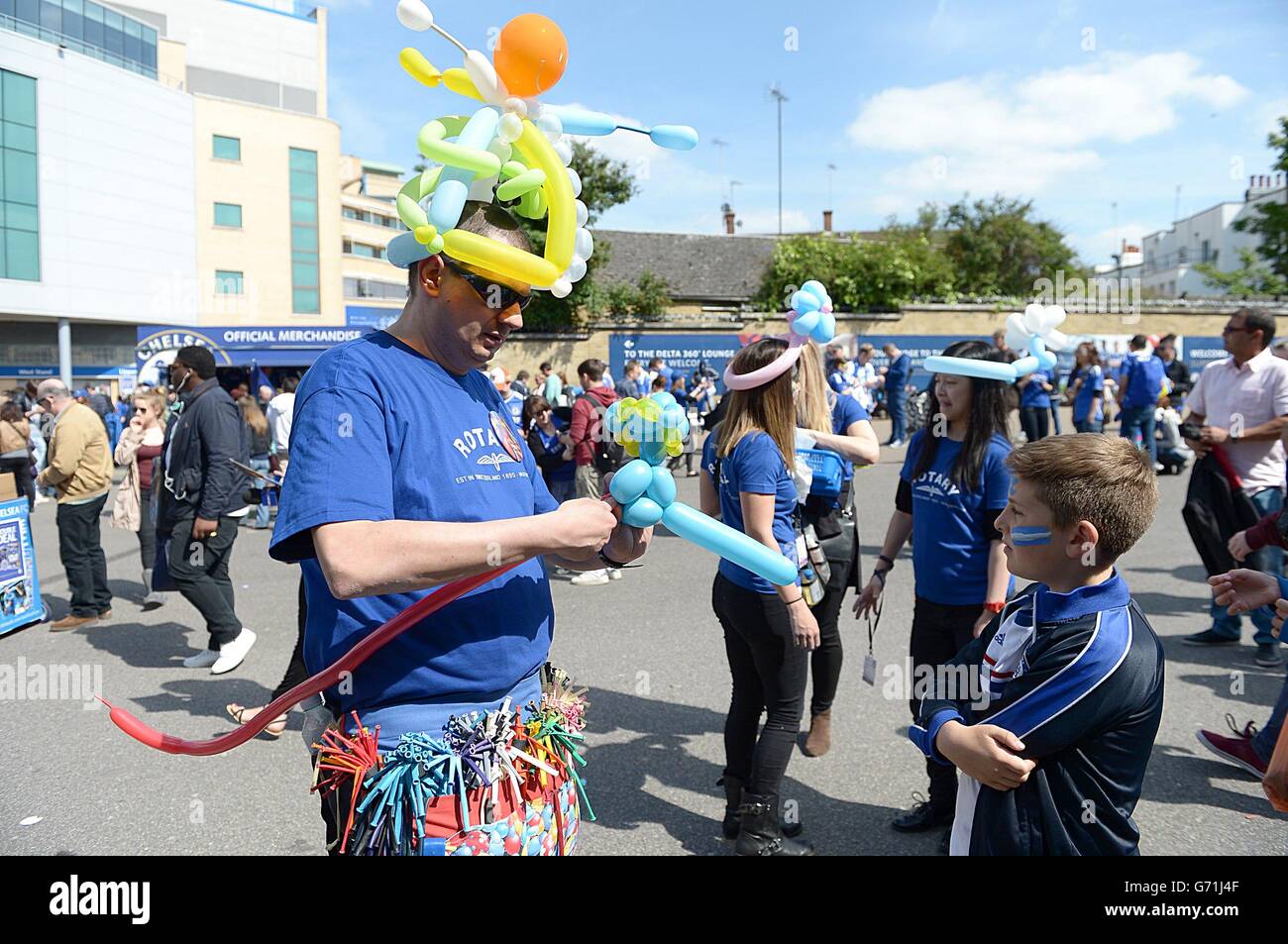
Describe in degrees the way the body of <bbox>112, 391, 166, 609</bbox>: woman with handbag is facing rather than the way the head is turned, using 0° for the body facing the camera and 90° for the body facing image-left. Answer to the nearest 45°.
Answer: approximately 45°

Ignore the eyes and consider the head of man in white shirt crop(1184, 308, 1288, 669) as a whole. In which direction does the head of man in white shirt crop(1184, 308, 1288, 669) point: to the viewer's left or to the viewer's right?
to the viewer's left

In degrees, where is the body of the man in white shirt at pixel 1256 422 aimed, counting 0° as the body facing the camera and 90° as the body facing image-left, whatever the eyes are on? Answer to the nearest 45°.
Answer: approximately 45°

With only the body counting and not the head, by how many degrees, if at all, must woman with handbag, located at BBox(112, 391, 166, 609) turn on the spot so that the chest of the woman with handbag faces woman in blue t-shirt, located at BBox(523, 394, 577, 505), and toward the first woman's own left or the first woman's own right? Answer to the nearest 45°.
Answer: approximately 135° to the first woman's own left

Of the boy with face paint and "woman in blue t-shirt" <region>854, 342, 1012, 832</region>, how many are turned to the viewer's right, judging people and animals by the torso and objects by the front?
0

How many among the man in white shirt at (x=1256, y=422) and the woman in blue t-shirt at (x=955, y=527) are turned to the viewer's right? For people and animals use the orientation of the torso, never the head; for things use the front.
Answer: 0

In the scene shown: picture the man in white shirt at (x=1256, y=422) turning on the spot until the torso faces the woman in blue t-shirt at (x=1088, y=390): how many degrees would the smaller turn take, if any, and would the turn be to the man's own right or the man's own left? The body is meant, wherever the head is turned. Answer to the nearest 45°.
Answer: approximately 135° to the man's own right

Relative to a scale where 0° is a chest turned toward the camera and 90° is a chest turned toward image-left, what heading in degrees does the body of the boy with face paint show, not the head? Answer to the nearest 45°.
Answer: approximately 90°
